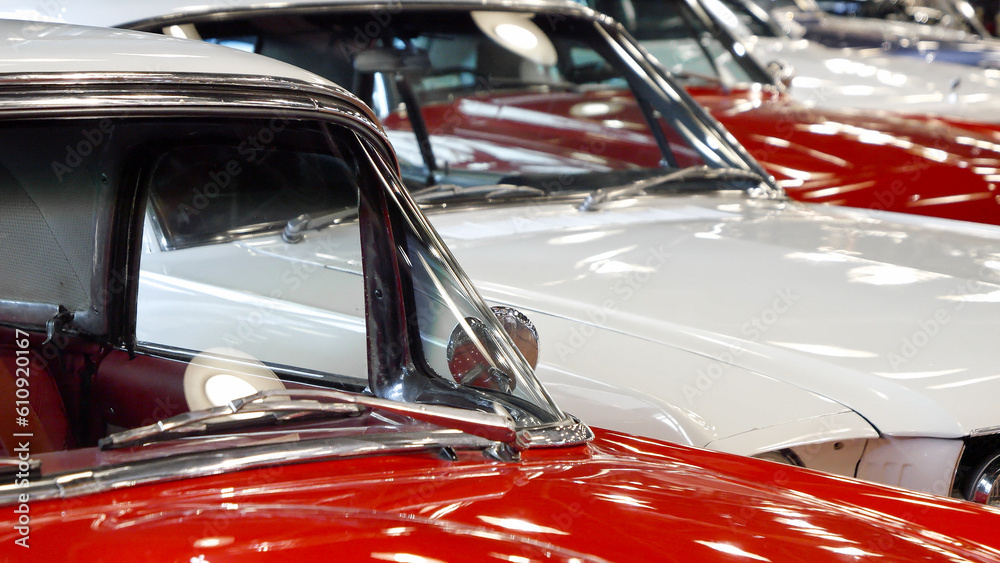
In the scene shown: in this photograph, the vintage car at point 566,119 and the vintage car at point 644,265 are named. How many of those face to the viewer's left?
0

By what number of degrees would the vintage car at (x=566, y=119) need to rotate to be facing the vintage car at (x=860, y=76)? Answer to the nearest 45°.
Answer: approximately 90° to its left

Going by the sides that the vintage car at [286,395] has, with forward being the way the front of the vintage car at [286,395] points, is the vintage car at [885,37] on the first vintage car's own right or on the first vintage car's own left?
on the first vintage car's own left

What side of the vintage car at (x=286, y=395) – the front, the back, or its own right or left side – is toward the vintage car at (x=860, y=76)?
left

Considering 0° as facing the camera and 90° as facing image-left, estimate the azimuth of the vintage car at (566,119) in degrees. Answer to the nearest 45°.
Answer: approximately 315°

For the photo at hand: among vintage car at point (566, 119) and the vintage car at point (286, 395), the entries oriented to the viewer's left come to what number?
0

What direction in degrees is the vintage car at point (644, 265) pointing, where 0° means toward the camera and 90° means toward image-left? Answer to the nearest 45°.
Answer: approximately 315°

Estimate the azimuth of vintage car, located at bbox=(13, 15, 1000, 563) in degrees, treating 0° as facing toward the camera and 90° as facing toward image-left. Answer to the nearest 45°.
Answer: approximately 315°
